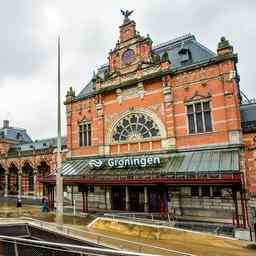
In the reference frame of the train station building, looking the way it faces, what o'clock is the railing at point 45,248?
The railing is roughly at 11 o'clock from the train station building.

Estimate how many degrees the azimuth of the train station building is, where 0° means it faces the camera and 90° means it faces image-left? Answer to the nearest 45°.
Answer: approximately 45°
